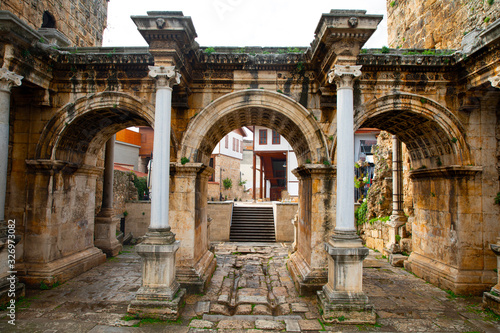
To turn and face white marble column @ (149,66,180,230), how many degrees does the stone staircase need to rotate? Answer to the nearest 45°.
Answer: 0° — it already faces it

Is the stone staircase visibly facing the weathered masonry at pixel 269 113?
yes

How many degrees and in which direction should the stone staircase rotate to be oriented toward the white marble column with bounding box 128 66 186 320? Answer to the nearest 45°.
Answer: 0° — it already faces it

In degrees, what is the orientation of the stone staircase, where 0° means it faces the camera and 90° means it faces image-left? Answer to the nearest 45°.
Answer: approximately 0°
